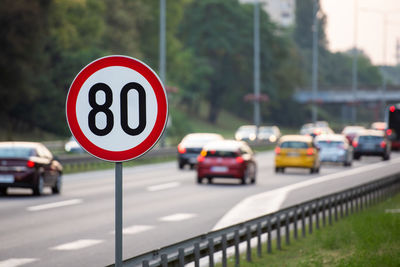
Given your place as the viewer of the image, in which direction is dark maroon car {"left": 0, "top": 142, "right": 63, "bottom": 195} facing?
facing away from the viewer and to the right of the viewer

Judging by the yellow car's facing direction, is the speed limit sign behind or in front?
behind

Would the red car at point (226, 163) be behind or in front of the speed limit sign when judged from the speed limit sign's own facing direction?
behind

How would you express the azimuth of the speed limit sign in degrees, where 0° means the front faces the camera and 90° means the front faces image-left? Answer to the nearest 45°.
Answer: approximately 0°

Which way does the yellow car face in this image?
away from the camera

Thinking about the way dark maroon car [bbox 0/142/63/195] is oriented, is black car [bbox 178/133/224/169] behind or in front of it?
in front

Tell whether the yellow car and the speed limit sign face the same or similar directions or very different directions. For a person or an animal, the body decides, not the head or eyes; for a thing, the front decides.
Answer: very different directions

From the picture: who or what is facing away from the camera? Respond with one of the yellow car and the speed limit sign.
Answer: the yellow car
